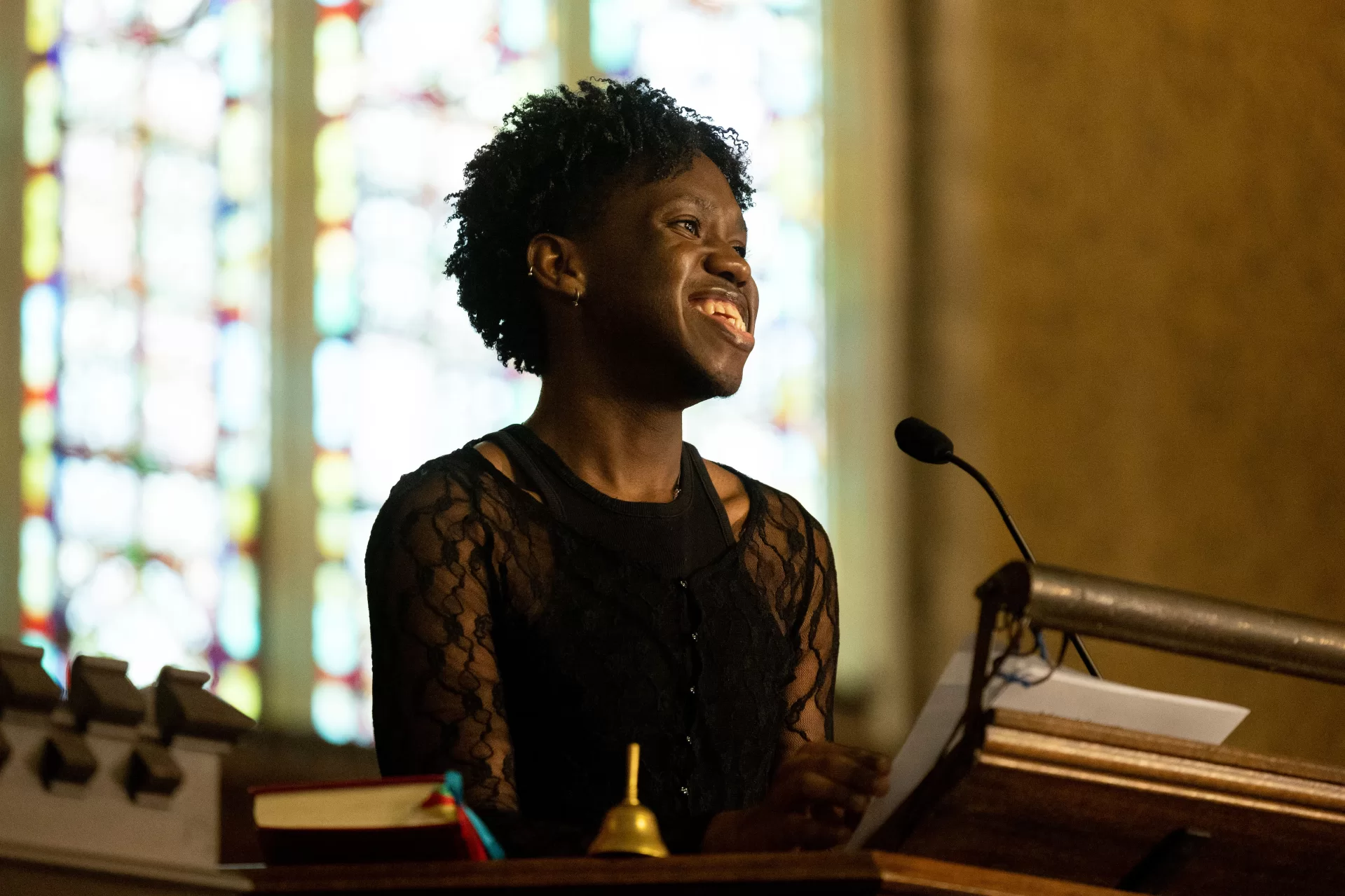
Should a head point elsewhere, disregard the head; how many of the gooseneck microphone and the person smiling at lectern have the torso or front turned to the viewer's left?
1

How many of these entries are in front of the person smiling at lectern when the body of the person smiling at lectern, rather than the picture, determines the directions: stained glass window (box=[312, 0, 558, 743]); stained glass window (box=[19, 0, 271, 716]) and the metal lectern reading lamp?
1

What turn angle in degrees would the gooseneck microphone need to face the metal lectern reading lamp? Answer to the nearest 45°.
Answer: approximately 135° to its left

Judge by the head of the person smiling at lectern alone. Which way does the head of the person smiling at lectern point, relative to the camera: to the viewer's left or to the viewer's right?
to the viewer's right

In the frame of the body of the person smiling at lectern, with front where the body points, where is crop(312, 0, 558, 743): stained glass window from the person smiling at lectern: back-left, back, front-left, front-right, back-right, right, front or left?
back-left

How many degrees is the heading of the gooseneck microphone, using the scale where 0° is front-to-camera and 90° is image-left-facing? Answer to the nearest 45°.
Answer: approximately 90°

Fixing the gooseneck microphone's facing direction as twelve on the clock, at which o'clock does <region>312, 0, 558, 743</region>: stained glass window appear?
The stained glass window is roughly at 2 o'clock from the gooseneck microphone.

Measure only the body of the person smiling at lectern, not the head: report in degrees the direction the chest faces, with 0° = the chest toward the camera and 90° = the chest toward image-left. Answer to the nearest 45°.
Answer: approximately 315°

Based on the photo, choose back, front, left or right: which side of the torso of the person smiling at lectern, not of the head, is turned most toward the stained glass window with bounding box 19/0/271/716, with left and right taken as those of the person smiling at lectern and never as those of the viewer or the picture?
back

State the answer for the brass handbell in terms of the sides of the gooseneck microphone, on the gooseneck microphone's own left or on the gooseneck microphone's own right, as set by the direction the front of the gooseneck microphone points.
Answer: on the gooseneck microphone's own left
